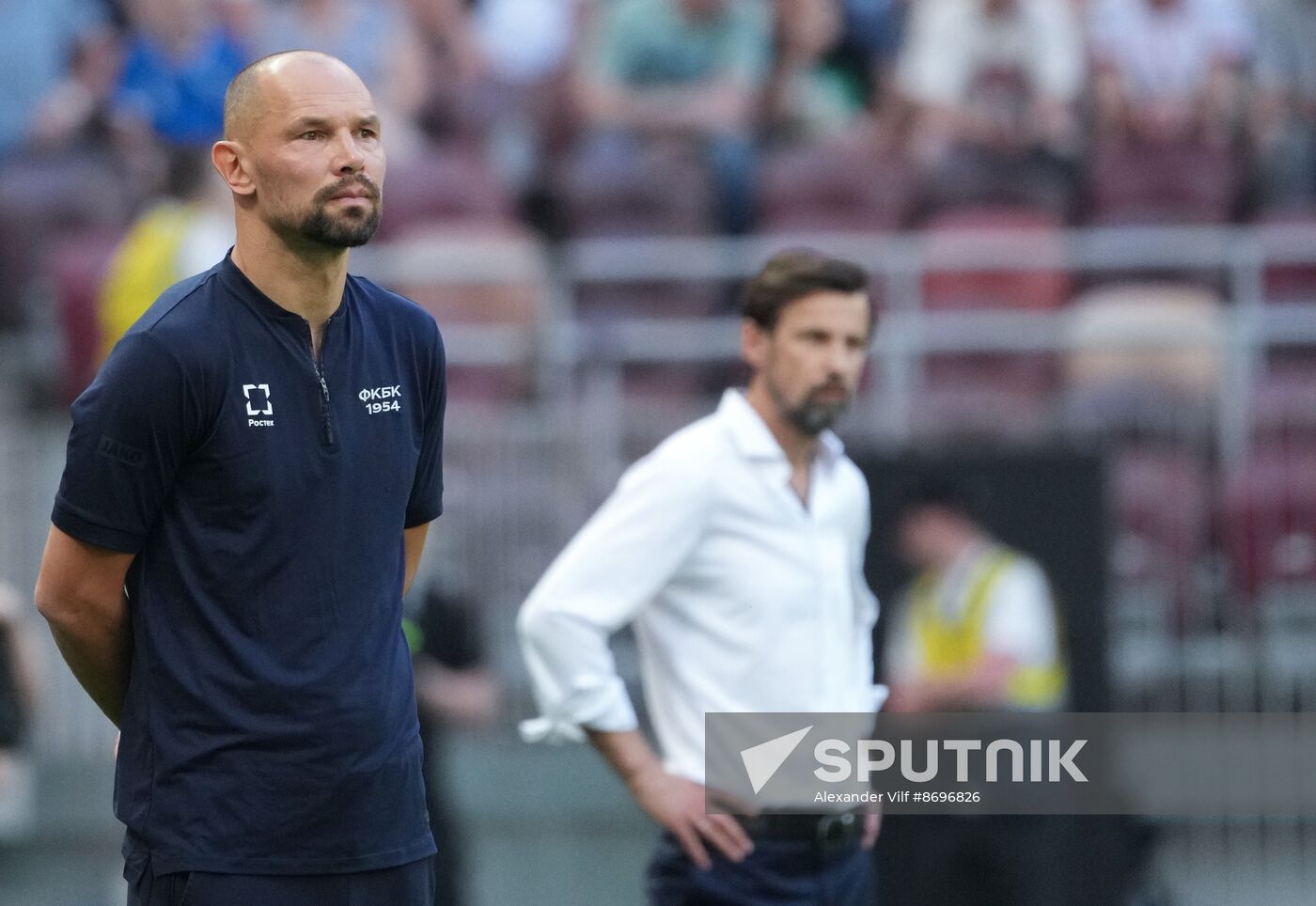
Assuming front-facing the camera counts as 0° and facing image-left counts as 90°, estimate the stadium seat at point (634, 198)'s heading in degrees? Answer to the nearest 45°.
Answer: approximately 0°

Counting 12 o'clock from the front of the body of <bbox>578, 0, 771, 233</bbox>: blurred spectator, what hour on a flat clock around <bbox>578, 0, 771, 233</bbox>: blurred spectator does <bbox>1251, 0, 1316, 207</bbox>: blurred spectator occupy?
<bbox>1251, 0, 1316, 207</bbox>: blurred spectator is roughly at 9 o'clock from <bbox>578, 0, 771, 233</bbox>: blurred spectator.

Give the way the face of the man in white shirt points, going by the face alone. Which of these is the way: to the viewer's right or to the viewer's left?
to the viewer's right

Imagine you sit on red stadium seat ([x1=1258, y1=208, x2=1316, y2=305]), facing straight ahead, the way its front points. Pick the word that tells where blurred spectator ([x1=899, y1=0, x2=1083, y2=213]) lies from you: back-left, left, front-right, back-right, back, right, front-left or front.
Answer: right

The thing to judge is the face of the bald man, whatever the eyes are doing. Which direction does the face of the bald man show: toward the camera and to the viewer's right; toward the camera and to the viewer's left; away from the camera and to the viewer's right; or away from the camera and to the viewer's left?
toward the camera and to the viewer's right

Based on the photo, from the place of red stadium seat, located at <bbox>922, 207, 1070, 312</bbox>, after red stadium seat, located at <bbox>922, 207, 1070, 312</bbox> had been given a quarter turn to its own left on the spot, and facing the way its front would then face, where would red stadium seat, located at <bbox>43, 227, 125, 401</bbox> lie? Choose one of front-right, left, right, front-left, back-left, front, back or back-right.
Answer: back

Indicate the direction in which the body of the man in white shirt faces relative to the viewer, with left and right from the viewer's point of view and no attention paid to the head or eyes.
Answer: facing the viewer and to the right of the viewer

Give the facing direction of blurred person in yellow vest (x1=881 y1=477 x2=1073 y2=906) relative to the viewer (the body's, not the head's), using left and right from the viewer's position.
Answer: facing the viewer and to the left of the viewer

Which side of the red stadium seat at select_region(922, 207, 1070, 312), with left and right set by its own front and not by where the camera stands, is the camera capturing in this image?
front

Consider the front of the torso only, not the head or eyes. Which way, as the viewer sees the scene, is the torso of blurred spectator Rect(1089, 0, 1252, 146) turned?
toward the camera

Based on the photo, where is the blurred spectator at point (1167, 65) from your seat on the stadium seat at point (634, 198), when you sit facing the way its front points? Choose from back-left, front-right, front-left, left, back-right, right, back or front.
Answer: left
